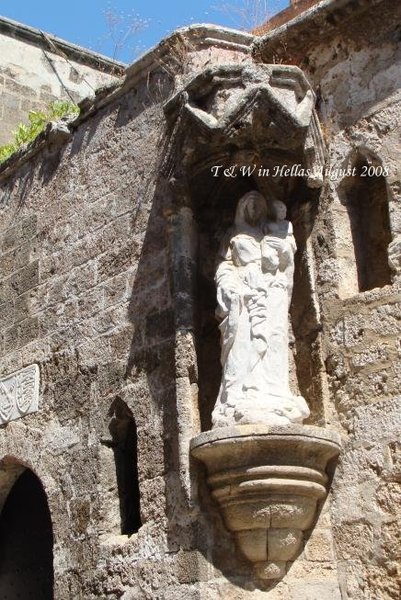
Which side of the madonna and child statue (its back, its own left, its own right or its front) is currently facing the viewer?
front
